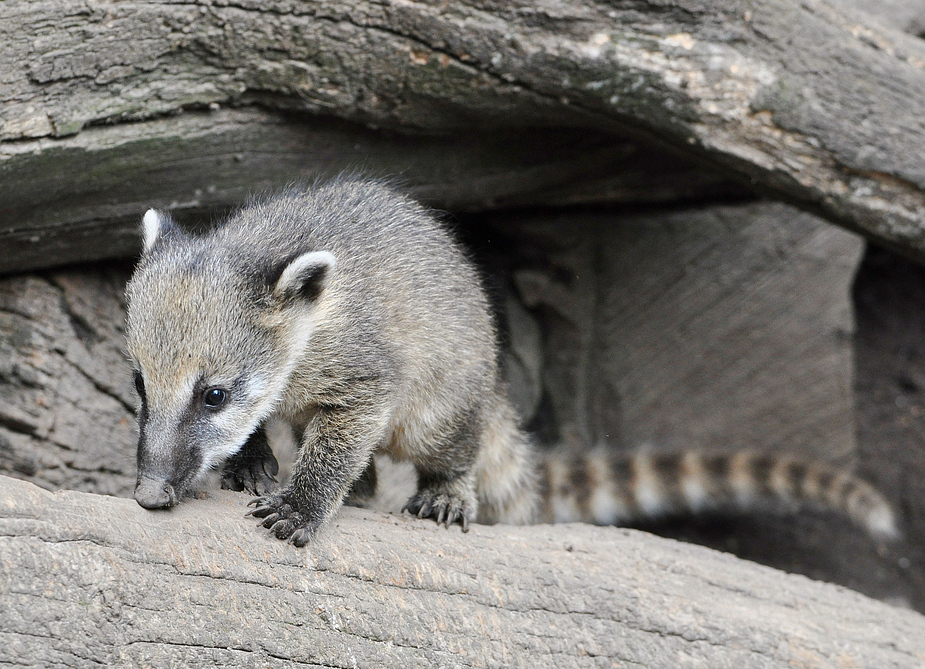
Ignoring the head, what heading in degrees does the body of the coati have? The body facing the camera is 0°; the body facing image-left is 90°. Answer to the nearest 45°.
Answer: approximately 45°
